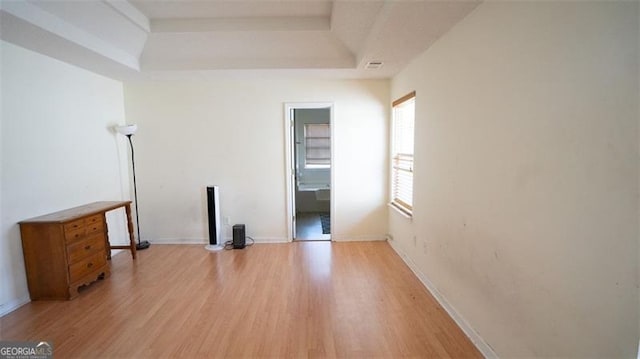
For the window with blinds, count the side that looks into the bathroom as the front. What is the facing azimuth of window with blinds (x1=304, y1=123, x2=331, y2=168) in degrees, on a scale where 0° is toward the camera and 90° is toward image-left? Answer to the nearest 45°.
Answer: approximately 0°

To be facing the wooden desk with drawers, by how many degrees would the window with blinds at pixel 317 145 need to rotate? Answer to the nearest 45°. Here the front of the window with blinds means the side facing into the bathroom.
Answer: approximately 45° to its right

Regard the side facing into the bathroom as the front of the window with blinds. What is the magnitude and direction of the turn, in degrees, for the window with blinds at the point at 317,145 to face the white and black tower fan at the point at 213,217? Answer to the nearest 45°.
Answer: approximately 45° to its right
